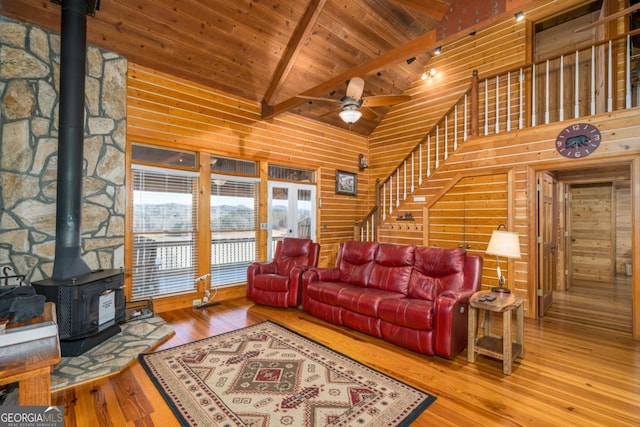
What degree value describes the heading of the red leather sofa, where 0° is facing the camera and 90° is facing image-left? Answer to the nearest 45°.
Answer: approximately 45°

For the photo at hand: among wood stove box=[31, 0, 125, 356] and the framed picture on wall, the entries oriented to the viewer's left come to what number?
0

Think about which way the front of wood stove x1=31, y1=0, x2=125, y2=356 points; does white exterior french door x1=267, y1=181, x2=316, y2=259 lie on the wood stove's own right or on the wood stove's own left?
on the wood stove's own left

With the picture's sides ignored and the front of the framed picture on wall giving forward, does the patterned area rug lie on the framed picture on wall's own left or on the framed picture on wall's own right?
on the framed picture on wall's own right

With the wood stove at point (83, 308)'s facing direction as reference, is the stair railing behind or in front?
in front

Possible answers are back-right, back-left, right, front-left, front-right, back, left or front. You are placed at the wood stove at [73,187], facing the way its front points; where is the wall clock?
front

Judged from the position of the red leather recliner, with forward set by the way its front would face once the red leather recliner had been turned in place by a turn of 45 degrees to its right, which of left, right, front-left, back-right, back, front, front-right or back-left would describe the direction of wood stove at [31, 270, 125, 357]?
front-left

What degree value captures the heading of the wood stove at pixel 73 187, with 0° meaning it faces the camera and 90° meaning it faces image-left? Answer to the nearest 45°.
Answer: approximately 315°

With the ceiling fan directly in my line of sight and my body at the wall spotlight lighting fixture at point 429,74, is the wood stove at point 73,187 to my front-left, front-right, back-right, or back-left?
front-right

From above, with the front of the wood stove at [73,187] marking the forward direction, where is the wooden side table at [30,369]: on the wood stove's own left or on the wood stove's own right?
on the wood stove's own right

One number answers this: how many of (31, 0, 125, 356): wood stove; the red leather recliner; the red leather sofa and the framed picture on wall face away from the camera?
0

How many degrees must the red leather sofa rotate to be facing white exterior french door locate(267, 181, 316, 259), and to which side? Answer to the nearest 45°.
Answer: approximately 90° to its right

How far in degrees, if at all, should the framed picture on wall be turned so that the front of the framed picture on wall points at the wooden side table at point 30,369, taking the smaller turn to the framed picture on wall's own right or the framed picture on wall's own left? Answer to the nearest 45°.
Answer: approximately 45° to the framed picture on wall's own right

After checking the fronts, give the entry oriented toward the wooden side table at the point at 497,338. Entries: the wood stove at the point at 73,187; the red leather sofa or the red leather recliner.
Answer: the wood stove

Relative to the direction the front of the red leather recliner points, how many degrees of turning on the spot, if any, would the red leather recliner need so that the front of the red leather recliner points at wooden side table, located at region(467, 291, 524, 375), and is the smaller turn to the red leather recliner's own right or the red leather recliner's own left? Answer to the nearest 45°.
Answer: approximately 90° to the red leather recliner's own left

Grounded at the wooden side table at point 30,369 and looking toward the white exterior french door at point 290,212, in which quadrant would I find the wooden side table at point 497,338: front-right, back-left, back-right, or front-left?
front-right
